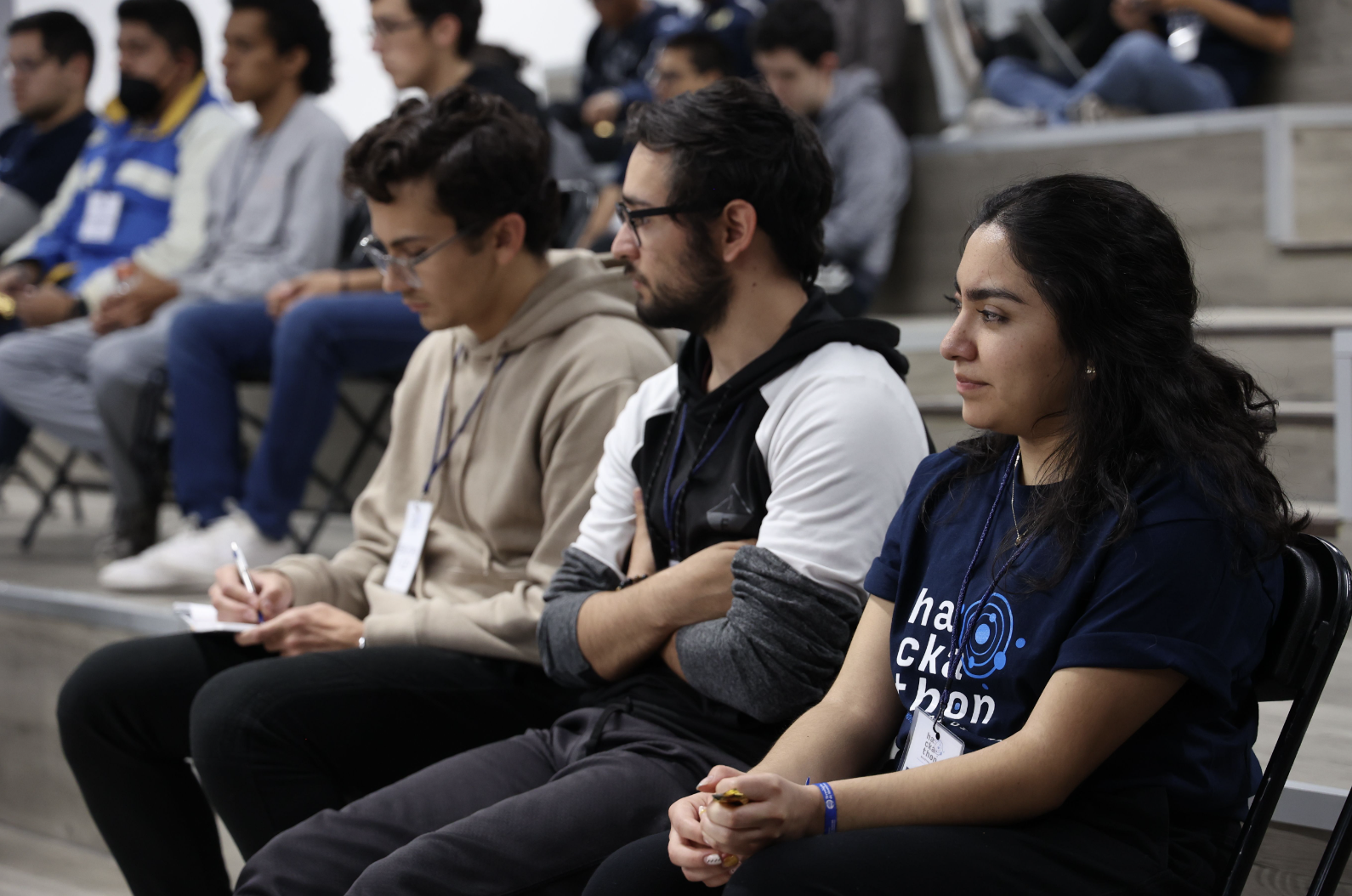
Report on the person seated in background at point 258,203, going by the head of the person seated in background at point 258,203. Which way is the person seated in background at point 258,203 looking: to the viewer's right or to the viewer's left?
to the viewer's left

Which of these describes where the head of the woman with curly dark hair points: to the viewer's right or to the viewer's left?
to the viewer's left

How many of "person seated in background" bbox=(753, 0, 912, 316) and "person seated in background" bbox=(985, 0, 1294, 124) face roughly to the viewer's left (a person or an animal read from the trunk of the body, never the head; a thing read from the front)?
2

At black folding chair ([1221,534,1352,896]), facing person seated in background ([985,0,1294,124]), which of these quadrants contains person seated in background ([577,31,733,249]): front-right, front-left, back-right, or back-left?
front-left

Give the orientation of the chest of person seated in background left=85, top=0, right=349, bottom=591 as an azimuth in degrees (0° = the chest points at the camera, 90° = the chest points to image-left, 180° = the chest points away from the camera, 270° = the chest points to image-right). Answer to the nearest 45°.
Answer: approximately 45°

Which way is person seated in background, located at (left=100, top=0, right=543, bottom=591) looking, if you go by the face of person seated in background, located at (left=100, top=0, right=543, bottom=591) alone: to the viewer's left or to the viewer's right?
to the viewer's left

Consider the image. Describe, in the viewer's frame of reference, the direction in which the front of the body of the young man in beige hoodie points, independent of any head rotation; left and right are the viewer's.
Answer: facing the viewer and to the left of the viewer

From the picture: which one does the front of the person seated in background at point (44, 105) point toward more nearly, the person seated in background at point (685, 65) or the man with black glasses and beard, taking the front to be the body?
the man with black glasses and beard

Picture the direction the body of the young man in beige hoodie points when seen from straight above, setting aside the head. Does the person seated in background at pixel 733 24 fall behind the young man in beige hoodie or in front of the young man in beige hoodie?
behind

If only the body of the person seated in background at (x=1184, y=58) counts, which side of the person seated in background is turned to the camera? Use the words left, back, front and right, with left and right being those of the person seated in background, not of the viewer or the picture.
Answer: left

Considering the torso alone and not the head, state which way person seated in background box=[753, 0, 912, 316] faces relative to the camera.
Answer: to the viewer's left

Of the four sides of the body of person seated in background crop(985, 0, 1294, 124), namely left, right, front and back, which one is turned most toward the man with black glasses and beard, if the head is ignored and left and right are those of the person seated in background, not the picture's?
left

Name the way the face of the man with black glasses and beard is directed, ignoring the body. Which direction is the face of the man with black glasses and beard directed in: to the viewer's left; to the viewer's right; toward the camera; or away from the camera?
to the viewer's left

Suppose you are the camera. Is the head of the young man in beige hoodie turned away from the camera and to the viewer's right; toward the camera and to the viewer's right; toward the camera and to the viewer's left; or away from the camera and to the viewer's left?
toward the camera and to the viewer's left

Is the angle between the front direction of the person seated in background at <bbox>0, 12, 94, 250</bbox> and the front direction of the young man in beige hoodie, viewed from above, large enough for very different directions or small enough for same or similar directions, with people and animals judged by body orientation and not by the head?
same or similar directions

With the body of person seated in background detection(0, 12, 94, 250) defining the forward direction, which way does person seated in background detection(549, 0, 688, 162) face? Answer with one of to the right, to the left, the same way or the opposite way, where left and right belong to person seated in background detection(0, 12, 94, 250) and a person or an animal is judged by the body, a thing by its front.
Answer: the same way
